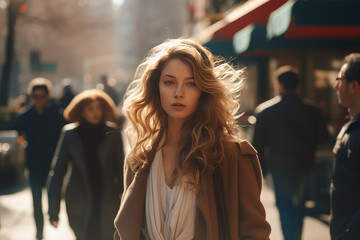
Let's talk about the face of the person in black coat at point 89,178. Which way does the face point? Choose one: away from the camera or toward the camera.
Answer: toward the camera

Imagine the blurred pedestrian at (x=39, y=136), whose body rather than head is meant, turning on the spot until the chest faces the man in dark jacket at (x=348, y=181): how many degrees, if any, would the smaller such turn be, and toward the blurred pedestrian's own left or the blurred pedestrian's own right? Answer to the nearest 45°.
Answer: approximately 45° to the blurred pedestrian's own left

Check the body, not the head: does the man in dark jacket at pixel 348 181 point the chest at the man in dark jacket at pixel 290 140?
no

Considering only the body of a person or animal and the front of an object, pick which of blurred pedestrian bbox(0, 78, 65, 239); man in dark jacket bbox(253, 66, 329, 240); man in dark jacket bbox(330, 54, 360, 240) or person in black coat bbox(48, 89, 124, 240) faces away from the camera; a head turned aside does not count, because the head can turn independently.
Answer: man in dark jacket bbox(253, 66, 329, 240)

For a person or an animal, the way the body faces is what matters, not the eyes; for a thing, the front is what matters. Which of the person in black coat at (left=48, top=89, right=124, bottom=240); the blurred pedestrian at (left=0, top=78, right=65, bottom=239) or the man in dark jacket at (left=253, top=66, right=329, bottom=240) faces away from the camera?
the man in dark jacket

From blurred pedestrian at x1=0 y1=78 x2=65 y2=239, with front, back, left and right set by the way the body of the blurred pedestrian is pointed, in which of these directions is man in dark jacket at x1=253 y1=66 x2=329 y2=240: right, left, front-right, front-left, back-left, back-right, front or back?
front-left

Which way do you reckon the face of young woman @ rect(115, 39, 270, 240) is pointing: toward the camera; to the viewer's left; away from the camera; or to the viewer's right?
toward the camera

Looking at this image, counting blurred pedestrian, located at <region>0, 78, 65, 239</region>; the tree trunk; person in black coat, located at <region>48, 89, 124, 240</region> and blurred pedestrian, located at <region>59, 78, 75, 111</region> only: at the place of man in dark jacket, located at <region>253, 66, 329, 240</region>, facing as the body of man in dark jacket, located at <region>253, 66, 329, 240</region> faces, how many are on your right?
0

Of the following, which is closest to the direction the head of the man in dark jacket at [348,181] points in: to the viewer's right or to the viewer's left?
to the viewer's left

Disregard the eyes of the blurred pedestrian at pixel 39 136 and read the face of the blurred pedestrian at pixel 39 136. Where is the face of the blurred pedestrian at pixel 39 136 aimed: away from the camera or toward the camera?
toward the camera

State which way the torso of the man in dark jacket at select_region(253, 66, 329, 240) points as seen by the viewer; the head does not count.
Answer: away from the camera

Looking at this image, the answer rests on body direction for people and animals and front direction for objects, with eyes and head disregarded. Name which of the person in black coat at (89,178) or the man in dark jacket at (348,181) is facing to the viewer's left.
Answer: the man in dark jacket

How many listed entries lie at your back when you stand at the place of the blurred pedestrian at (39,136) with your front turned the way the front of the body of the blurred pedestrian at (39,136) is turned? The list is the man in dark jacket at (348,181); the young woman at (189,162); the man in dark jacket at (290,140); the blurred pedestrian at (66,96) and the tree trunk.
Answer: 2

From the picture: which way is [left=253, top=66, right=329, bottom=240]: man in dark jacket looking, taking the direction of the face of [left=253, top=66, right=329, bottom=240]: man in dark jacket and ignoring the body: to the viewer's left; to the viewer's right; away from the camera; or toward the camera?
away from the camera

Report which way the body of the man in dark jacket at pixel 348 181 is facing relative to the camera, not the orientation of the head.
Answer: to the viewer's left

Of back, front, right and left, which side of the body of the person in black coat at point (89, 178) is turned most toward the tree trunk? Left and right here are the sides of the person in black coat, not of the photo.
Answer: back

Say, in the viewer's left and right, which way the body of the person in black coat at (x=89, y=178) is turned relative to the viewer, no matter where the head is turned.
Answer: facing the viewer
